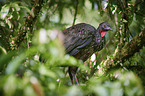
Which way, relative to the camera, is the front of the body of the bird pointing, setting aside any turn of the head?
to the viewer's right
